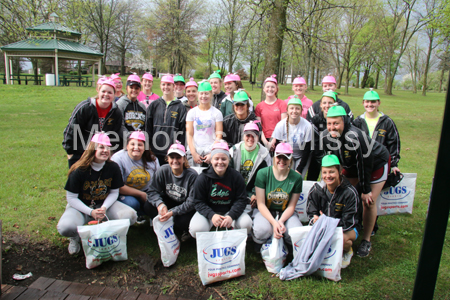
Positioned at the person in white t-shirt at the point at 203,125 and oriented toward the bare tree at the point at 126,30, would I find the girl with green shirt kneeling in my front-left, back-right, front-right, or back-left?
back-right

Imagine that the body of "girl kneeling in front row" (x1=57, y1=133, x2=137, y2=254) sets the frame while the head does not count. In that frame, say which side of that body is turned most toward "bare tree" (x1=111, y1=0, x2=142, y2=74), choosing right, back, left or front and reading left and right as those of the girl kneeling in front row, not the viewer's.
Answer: back

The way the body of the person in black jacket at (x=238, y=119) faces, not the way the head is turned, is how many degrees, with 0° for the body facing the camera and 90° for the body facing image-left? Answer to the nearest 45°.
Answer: approximately 0°

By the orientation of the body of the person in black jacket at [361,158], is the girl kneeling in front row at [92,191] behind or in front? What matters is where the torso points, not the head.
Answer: in front

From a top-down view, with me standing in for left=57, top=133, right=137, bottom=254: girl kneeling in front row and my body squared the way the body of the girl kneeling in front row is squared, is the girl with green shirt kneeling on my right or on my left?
on my left

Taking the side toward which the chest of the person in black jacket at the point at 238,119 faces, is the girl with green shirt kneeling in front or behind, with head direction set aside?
in front

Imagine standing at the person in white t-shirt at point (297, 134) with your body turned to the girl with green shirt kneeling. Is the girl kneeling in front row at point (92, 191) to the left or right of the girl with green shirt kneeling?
right

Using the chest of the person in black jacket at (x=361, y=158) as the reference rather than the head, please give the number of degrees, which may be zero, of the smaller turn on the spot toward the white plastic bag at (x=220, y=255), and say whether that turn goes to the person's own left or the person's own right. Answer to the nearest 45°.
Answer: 0° — they already face it

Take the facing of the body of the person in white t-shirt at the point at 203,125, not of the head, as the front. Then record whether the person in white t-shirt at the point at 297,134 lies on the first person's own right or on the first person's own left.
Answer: on the first person's own left

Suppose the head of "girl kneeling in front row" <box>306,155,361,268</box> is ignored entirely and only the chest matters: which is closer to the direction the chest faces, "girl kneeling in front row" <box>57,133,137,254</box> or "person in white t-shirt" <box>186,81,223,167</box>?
the girl kneeling in front row
